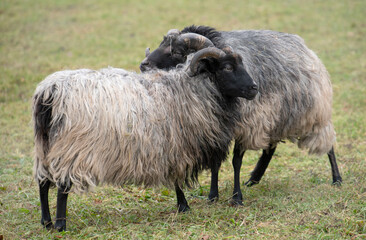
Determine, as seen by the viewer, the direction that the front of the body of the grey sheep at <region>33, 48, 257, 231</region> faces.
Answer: to the viewer's right

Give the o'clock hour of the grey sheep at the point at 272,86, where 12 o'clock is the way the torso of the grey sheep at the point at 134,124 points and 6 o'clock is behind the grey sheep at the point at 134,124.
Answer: the grey sheep at the point at 272,86 is roughly at 11 o'clock from the grey sheep at the point at 134,124.
